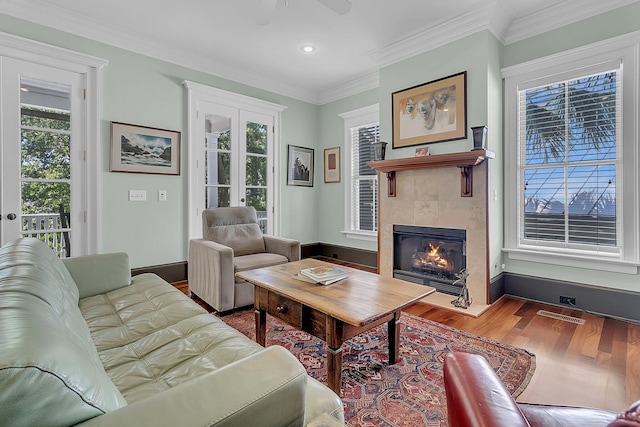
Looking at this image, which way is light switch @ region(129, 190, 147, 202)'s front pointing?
toward the camera

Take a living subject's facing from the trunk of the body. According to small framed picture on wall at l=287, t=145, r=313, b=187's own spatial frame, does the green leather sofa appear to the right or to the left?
on its right

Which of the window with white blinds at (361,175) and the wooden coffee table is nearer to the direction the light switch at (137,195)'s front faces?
the wooden coffee table

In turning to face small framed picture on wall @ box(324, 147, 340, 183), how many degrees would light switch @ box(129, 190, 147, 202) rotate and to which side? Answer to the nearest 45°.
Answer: approximately 90° to its left

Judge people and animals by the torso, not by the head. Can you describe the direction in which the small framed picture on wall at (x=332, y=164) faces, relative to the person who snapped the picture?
facing the viewer and to the left of the viewer

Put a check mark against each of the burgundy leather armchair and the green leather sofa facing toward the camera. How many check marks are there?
0

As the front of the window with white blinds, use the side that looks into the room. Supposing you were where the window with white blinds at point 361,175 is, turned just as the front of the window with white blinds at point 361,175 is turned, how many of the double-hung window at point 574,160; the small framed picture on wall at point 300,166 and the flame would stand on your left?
2

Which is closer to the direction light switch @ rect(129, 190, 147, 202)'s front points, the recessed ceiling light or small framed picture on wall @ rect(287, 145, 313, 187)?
the recessed ceiling light

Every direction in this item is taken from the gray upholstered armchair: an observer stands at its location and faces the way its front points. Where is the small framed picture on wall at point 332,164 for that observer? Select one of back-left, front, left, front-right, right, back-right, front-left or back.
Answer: left

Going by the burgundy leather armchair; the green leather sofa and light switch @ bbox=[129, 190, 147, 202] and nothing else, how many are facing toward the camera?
1

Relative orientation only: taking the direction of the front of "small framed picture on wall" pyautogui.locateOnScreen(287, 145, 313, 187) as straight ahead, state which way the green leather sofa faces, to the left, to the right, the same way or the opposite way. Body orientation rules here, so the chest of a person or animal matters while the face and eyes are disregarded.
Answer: to the left

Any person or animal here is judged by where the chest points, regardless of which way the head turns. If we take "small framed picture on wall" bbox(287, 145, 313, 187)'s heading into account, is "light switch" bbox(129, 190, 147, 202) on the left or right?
on its right

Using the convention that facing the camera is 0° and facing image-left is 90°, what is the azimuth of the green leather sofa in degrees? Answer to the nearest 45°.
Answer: approximately 270°

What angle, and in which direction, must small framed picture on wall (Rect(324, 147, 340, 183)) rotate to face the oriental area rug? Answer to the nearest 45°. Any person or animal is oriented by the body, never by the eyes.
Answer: approximately 45° to its left
